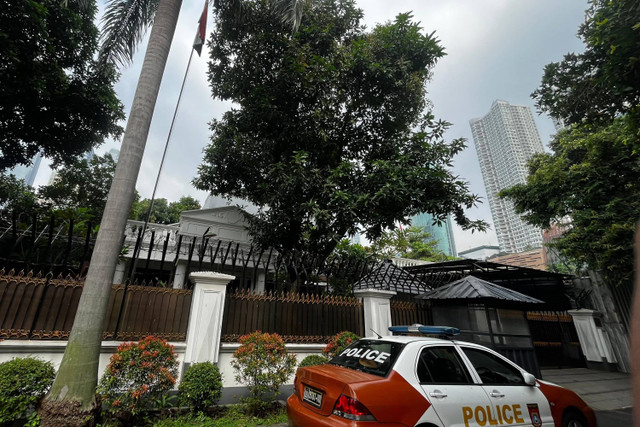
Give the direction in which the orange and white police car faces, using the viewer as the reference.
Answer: facing away from the viewer and to the right of the viewer

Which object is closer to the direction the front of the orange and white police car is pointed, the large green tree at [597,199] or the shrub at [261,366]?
the large green tree

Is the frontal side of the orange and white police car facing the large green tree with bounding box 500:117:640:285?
yes

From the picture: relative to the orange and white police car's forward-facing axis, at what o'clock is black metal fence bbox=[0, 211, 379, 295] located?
The black metal fence is roughly at 8 o'clock from the orange and white police car.

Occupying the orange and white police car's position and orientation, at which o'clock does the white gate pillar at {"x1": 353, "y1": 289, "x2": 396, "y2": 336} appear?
The white gate pillar is roughly at 10 o'clock from the orange and white police car.

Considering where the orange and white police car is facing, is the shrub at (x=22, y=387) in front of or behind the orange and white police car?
behind

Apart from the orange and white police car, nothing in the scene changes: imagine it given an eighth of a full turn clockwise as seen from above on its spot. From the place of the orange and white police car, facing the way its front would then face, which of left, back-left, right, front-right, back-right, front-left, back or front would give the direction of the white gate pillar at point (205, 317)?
back

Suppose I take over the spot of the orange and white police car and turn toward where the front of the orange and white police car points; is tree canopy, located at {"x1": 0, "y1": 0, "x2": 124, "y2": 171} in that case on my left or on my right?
on my left

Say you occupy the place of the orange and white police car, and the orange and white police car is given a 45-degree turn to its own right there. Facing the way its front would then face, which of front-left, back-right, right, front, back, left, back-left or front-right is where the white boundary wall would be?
back

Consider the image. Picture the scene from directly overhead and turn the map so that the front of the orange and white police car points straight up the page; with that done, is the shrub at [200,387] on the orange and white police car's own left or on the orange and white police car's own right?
on the orange and white police car's own left

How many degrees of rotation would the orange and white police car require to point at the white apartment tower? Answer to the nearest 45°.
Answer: approximately 45° to its left
